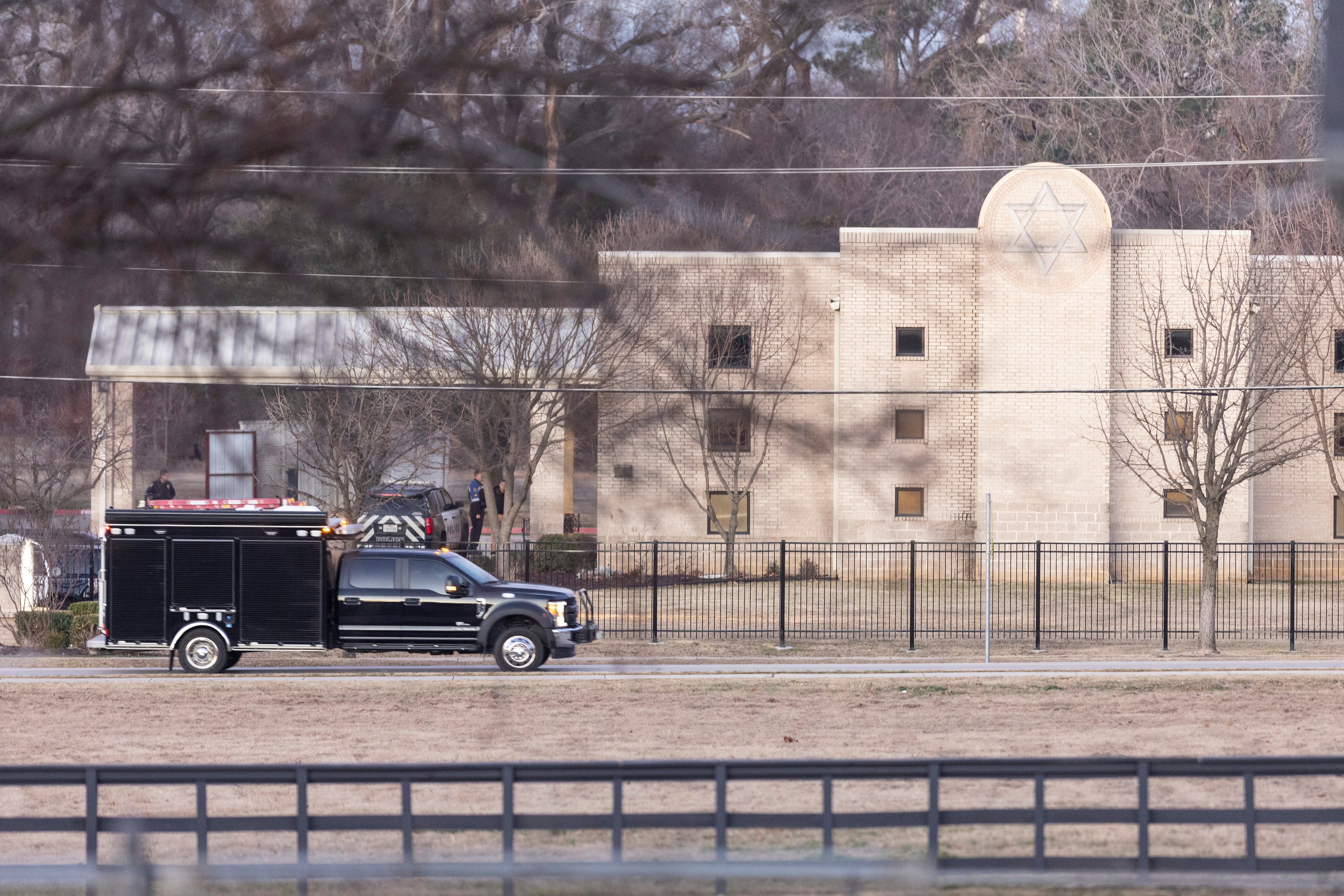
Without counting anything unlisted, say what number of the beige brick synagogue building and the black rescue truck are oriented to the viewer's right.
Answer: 1

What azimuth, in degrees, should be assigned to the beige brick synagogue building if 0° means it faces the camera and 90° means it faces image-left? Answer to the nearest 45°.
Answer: approximately 0°

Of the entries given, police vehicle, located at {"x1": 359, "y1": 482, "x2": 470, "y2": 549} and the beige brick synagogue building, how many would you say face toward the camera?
1

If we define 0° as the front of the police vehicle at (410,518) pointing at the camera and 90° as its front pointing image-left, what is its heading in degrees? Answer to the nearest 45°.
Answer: approximately 225°

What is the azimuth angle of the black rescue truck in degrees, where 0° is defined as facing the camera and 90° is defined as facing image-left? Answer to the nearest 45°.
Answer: approximately 270°

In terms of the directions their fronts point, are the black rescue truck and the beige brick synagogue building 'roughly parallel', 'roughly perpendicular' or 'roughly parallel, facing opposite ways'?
roughly perpendicular

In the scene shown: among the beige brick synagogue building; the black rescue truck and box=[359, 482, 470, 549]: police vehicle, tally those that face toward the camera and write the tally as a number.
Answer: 1
